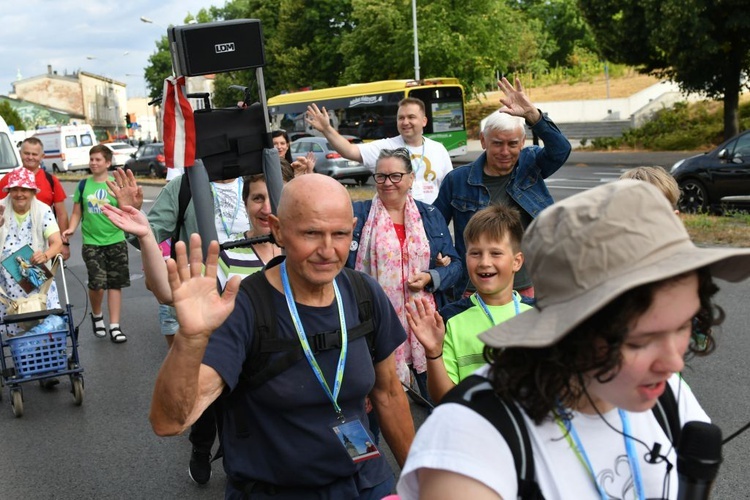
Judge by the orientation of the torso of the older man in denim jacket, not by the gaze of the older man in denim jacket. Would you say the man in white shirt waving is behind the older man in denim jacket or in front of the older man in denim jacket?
behind

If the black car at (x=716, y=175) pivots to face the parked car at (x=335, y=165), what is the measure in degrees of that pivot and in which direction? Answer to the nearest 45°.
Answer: approximately 45° to its right

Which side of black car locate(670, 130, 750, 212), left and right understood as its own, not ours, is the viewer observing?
left

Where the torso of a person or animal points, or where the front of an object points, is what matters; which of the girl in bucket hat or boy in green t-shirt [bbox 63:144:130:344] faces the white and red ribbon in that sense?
the boy in green t-shirt

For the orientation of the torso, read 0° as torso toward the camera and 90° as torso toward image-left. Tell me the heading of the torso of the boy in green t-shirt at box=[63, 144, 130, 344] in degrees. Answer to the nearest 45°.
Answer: approximately 0°

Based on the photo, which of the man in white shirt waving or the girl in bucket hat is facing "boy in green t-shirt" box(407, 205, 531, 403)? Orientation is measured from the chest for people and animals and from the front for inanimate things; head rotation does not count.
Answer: the man in white shirt waving

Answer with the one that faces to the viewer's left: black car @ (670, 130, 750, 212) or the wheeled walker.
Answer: the black car

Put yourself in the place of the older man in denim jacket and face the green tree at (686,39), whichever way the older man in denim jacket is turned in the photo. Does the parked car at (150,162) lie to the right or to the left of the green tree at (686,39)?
left

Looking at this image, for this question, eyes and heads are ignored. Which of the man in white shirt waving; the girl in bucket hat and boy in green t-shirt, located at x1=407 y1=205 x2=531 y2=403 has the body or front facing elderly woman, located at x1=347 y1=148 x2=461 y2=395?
the man in white shirt waving
